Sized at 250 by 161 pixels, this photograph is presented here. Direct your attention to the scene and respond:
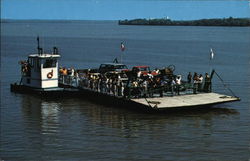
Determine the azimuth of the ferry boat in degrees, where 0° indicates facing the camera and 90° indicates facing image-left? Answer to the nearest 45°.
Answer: approximately 315°
